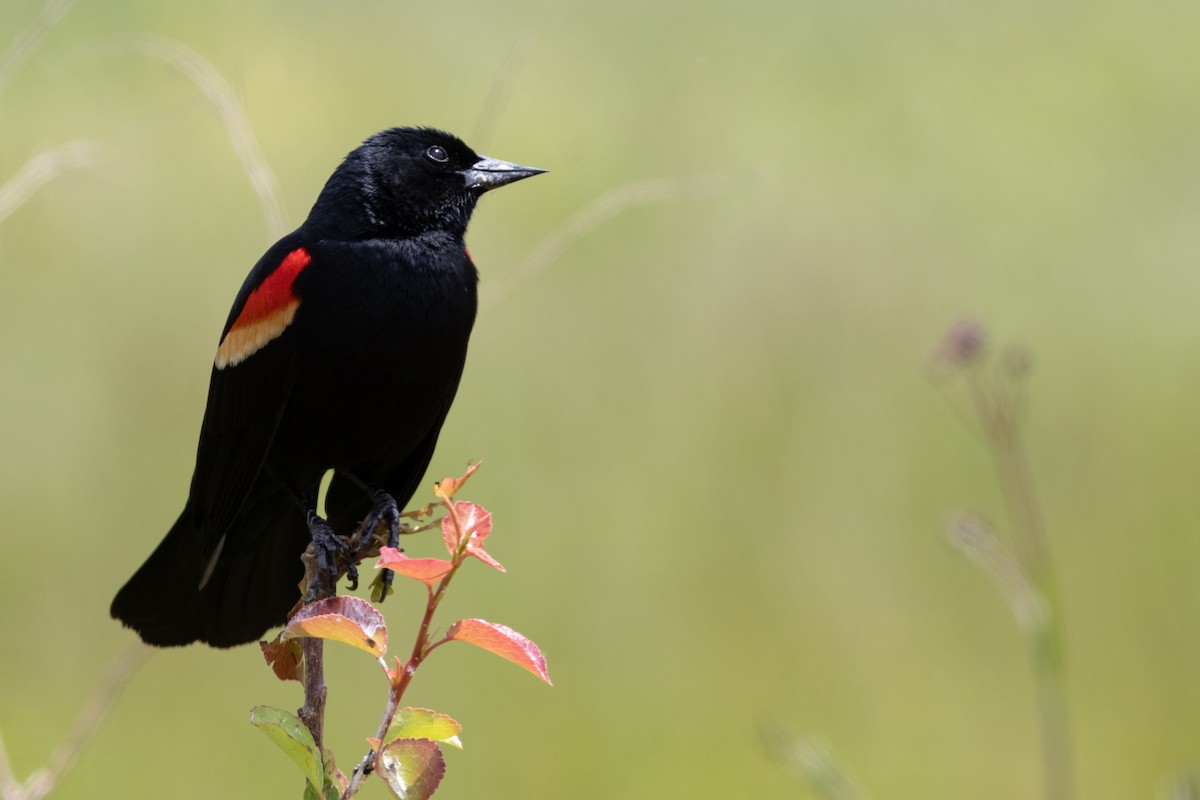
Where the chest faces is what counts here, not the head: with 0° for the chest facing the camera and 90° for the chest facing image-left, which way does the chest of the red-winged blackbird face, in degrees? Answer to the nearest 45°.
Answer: approximately 315°
